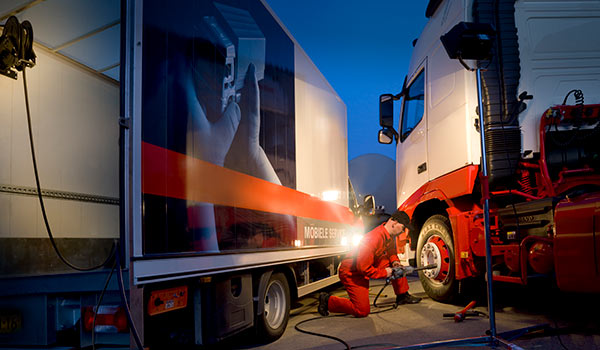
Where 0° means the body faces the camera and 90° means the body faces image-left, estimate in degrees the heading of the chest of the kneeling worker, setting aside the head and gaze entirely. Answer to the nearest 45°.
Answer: approximately 270°

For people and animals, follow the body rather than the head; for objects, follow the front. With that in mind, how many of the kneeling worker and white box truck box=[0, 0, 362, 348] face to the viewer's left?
0

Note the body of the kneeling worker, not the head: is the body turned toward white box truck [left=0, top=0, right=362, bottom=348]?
no

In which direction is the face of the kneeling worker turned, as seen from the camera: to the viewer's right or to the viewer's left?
to the viewer's right

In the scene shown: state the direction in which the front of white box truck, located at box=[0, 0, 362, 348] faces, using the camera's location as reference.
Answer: facing away from the viewer and to the right of the viewer
